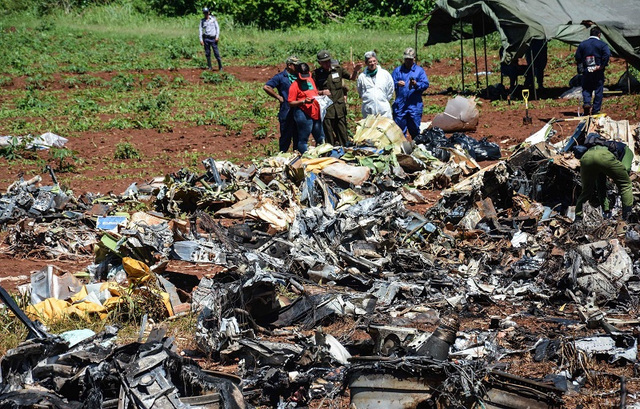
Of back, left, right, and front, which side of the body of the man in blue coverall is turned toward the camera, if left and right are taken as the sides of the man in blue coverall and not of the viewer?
front

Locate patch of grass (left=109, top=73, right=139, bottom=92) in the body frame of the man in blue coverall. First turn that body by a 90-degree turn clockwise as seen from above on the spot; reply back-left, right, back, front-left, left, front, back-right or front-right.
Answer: front-right

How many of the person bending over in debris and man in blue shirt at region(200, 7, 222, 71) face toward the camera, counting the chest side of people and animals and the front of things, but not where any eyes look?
1

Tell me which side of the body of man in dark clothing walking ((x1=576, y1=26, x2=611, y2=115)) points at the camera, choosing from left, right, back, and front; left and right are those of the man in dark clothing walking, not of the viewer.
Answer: back

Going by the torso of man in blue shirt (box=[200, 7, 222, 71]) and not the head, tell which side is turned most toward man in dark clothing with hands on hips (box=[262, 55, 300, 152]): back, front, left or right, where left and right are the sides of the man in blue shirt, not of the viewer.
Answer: front

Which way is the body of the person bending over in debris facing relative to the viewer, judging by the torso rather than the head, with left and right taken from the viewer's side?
facing away from the viewer

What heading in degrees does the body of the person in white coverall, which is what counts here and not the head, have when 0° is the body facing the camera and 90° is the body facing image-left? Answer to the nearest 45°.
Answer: approximately 0°

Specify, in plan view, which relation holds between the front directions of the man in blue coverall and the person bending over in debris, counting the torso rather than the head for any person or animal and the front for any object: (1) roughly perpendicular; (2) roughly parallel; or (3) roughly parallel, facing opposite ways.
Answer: roughly parallel, facing opposite ways

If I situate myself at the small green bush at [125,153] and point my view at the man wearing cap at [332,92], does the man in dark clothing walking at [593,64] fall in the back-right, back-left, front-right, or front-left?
front-left

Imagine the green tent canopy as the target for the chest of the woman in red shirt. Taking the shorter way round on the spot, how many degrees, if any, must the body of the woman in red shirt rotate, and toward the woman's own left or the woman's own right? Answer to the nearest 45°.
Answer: approximately 90° to the woman's own left

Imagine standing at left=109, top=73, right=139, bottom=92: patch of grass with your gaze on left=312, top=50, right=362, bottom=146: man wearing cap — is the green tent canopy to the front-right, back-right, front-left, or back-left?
front-left

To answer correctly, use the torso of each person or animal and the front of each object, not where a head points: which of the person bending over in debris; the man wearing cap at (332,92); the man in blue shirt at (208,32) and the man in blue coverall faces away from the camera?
the person bending over in debris

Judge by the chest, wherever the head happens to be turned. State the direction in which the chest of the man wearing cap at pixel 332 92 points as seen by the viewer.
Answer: toward the camera

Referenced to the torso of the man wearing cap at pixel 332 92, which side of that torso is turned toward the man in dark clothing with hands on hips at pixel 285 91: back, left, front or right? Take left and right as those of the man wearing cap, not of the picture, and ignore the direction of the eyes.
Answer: right

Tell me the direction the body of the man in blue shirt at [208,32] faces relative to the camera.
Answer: toward the camera
